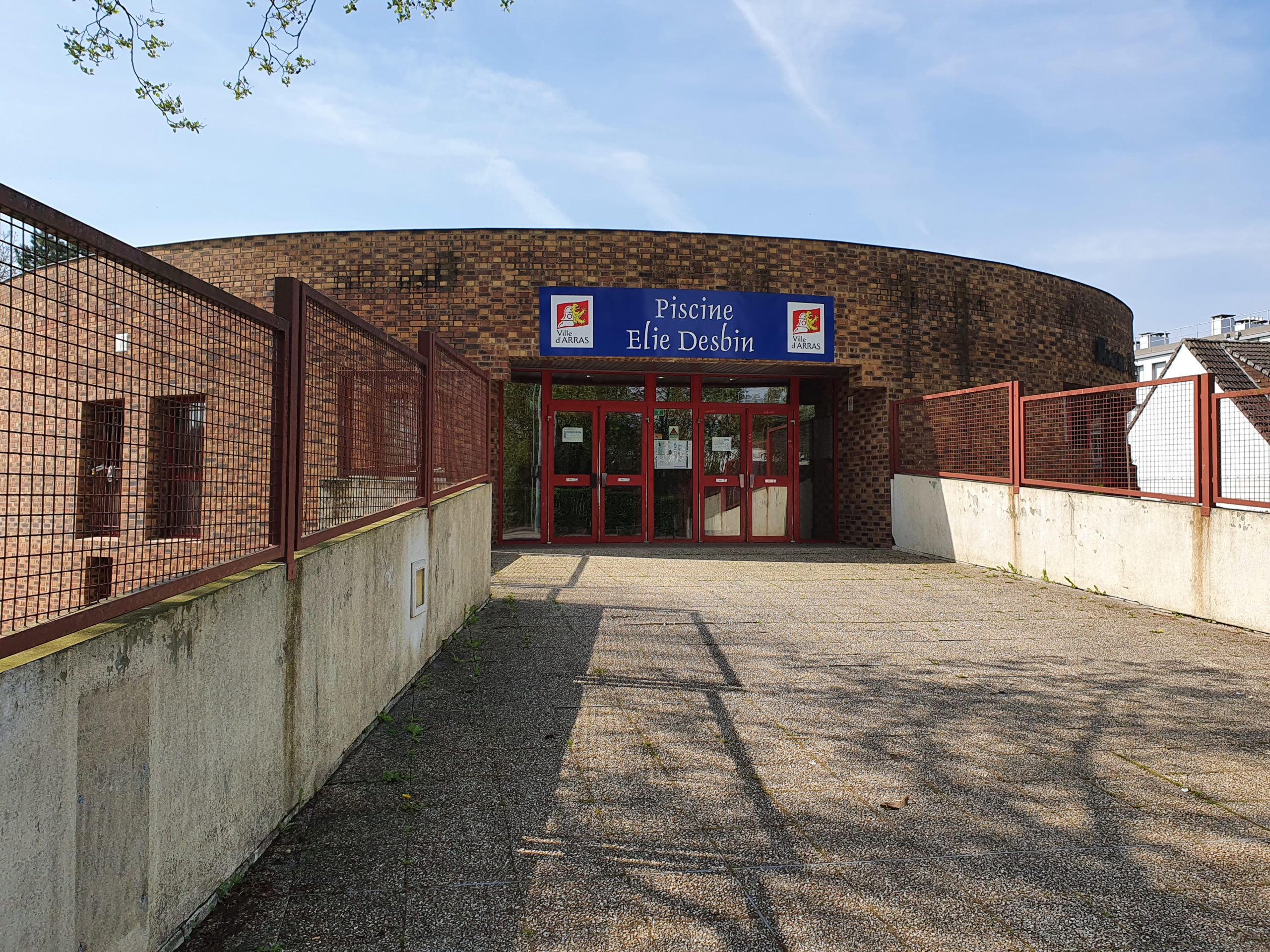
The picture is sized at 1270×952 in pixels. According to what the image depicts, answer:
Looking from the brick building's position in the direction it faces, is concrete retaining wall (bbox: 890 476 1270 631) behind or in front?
in front

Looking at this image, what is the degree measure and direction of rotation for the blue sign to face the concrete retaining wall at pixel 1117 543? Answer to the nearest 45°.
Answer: approximately 45° to its left

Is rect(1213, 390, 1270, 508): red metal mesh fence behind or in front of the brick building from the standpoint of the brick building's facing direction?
in front

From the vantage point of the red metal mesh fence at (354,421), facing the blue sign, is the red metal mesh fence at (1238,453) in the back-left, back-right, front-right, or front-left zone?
front-right

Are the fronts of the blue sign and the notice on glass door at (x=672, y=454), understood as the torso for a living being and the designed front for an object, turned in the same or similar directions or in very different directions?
same or similar directions

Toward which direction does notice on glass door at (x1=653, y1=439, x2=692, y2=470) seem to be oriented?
toward the camera

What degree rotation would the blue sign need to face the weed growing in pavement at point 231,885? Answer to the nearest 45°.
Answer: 0° — it already faces it

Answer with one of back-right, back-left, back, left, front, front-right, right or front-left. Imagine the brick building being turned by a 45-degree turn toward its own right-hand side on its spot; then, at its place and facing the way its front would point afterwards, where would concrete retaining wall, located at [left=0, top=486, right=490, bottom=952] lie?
front-left

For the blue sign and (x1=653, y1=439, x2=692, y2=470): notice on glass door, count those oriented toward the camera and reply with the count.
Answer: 2

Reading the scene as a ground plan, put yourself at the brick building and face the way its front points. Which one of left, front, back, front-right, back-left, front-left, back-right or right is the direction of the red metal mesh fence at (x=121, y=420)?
front

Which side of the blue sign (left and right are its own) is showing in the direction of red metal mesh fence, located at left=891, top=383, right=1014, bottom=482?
left
